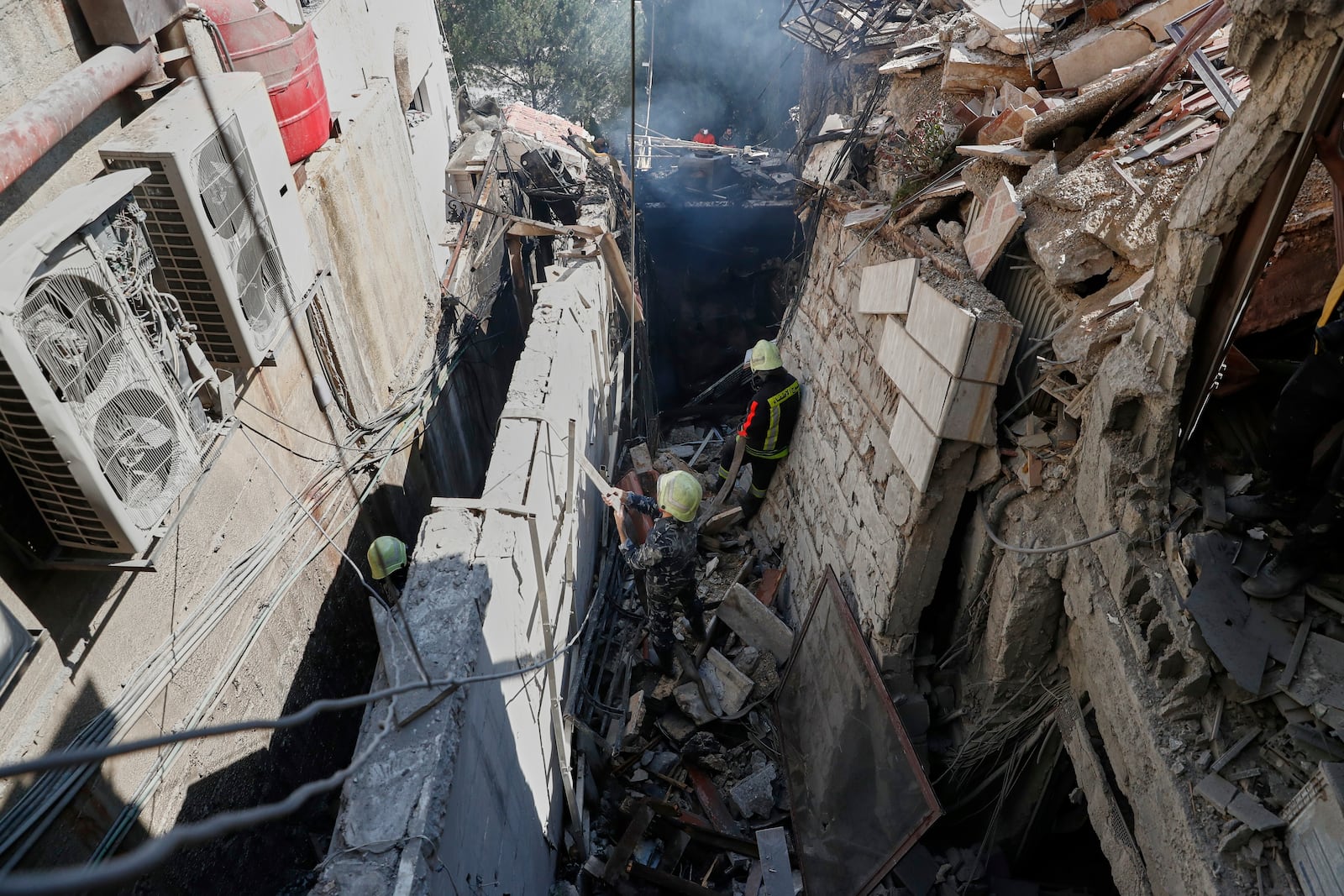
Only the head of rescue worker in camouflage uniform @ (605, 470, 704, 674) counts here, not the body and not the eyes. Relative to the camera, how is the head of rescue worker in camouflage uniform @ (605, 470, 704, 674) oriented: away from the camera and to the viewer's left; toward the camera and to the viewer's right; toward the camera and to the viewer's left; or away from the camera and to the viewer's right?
away from the camera and to the viewer's left

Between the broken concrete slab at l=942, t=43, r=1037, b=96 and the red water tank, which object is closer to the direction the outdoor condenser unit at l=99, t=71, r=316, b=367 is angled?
the broken concrete slab

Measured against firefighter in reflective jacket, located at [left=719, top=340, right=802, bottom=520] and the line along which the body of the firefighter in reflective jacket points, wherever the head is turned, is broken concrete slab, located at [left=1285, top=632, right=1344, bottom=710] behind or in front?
behind

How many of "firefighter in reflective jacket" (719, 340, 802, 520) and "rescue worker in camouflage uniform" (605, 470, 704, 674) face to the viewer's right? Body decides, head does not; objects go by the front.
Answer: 0

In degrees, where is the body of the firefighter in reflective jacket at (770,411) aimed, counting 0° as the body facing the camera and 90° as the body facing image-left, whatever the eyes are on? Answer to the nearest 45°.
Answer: approximately 135°

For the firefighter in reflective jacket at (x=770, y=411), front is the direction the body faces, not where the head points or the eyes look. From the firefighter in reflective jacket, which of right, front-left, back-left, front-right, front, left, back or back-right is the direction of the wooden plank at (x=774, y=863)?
back-left

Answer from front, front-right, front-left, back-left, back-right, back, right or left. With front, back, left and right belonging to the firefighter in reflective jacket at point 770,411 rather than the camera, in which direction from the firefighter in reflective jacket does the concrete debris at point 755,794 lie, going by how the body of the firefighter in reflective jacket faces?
back-left

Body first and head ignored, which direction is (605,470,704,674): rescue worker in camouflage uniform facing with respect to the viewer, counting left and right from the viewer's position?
facing away from the viewer and to the left of the viewer

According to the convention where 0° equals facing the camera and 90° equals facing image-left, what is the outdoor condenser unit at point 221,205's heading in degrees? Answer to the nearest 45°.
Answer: approximately 315°

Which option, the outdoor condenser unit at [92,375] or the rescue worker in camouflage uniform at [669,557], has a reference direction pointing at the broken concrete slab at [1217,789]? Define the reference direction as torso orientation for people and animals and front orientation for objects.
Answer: the outdoor condenser unit
